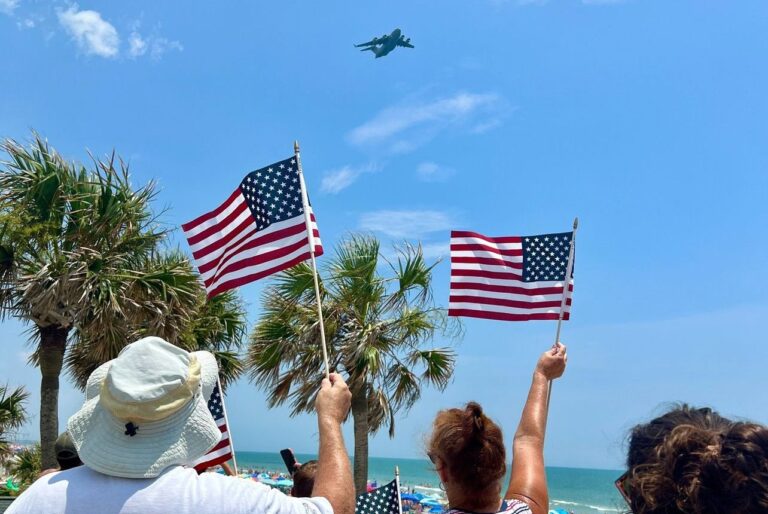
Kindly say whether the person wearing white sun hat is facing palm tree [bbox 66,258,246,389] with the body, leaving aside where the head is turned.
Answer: yes

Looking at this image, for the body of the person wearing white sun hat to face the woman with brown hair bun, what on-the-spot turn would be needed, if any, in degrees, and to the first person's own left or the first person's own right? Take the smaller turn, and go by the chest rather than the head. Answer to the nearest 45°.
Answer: approximately 90° to the first person's own right

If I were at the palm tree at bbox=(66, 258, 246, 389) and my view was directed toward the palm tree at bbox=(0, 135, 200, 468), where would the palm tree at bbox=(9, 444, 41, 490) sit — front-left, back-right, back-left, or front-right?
back-right

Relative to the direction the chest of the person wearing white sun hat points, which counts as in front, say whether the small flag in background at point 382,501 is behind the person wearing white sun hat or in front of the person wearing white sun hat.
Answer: in front

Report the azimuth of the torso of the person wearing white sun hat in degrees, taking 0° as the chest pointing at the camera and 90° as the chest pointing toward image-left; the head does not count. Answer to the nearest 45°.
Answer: approximately 180°

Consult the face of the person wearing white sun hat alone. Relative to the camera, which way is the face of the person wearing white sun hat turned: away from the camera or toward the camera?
away from the camera

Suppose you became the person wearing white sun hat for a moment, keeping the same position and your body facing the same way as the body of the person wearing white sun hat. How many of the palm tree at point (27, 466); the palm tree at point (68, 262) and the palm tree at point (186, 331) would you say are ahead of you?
3

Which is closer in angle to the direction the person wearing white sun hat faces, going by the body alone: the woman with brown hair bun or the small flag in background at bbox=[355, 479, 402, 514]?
the small flag in background

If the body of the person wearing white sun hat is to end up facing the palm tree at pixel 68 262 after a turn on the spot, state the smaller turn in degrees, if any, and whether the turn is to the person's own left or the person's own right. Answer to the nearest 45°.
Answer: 0° — they already face it

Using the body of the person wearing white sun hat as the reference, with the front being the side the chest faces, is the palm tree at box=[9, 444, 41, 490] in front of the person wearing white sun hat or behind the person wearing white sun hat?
in front
